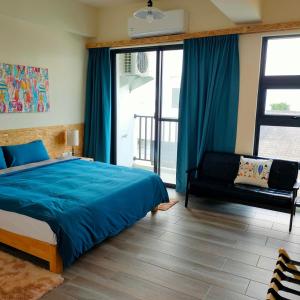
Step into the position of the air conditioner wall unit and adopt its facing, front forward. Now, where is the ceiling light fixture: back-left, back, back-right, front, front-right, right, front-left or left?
front-left

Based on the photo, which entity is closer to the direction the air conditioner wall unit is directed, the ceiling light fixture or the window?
the ceiling light fixture

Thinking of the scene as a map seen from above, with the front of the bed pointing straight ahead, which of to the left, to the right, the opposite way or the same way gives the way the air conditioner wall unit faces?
to the right

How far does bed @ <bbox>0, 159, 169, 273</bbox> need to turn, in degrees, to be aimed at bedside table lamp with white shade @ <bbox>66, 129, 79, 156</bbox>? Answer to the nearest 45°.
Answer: approximately 135° to its left

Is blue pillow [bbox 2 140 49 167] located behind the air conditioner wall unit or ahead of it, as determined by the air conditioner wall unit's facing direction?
ahead

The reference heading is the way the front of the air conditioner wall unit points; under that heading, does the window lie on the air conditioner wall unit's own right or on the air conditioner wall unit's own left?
on the air conditioner wall unit's own left

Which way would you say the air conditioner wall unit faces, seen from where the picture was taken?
facing the viewer and to the left of the viewer

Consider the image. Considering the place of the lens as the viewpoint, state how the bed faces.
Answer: facing the viewer and to the right of the viewer

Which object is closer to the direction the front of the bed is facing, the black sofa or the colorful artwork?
the black sofa

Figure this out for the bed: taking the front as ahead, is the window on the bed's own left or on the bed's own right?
on the bed's own left

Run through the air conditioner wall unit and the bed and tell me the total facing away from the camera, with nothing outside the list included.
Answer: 0
